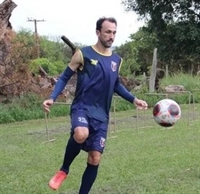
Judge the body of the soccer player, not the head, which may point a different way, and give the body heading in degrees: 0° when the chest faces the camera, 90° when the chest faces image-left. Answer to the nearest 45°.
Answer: approximately 315°

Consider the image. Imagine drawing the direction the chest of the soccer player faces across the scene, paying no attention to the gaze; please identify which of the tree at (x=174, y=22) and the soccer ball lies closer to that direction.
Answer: the soccer ball

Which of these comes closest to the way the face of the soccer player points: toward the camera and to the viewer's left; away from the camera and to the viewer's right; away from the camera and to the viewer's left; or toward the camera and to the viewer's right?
toward the camera and to the viewer's right

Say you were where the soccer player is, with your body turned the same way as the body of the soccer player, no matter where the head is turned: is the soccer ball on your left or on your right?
on your left

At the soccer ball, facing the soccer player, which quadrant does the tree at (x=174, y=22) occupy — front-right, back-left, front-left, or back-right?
back-right

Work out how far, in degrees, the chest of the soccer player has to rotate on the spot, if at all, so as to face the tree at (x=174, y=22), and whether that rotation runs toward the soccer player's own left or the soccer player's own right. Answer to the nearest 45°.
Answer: approximately 135° to the soccer player's own left
